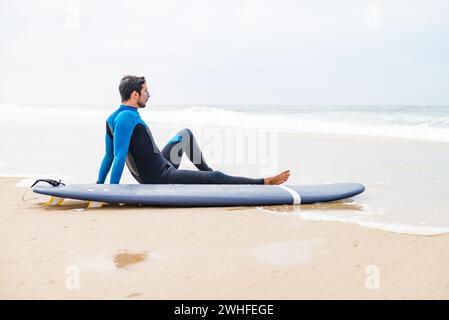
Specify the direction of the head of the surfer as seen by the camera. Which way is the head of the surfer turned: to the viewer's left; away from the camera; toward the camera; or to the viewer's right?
to the viewer's right

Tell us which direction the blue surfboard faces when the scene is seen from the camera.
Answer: facing to the right of the viewer

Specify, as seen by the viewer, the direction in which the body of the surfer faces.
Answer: to the viewer's right
